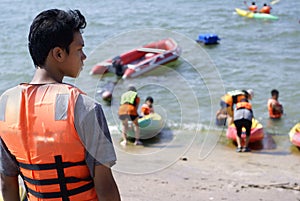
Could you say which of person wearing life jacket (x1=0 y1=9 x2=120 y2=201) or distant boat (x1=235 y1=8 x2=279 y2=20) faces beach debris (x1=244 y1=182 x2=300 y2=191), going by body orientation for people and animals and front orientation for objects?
the person wearing life jacket

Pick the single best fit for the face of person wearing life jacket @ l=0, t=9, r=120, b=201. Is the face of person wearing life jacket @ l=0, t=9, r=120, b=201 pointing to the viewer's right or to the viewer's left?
to the viewer's right

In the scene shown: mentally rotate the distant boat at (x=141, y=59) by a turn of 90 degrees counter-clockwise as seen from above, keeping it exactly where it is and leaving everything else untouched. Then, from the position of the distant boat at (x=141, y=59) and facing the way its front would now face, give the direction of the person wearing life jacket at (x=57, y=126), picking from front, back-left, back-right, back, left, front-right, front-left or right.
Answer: back-left

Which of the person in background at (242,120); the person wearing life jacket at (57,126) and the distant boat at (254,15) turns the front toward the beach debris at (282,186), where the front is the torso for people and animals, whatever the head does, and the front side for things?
the person wearing life jacket

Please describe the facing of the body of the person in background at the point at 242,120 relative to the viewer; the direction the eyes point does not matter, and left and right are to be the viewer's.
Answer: facing away from the viewer

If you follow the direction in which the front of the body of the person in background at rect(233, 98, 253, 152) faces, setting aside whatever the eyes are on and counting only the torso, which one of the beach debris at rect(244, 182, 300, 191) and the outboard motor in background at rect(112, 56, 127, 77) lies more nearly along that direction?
the outboard motor in background

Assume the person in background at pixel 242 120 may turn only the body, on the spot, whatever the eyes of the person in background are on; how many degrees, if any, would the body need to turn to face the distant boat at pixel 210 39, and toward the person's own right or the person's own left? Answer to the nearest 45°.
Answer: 0° — they already face it

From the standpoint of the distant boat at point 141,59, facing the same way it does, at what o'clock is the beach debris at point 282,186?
The beach debris is roughly at 4 o'clock from the distant boat.

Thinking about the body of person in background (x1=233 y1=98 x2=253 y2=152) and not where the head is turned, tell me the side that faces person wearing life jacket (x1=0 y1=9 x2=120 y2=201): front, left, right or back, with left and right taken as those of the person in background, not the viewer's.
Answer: back
